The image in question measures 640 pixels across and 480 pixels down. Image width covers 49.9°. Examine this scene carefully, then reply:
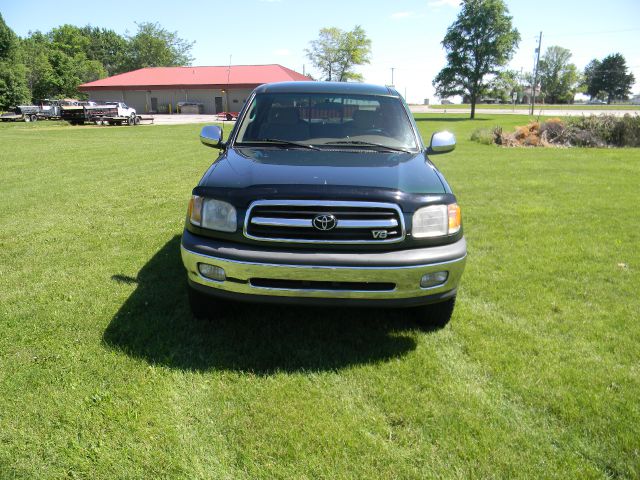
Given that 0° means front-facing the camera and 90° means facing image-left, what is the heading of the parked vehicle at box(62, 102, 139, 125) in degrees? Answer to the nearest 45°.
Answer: approximately 270°

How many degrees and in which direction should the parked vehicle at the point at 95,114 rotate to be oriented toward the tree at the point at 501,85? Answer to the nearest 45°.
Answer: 0° — it already faces it

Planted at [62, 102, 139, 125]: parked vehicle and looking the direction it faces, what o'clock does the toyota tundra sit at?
The toyota tundra is roughly at 3 o'clock from the parked vehicle.

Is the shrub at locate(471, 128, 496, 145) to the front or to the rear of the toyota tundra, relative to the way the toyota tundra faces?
to the rear

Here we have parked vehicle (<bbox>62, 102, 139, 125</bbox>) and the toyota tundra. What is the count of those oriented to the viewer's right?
1

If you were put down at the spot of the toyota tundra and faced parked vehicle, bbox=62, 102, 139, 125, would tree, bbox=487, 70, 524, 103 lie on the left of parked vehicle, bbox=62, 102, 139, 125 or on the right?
right

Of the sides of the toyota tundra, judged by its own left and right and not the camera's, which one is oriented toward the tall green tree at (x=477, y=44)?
back

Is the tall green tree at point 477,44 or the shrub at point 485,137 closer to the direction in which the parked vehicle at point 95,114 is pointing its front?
the tall green tree

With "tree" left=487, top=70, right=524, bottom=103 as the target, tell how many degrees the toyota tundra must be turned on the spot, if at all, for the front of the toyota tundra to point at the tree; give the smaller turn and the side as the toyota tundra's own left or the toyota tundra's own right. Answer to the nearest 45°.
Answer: approximately 180°

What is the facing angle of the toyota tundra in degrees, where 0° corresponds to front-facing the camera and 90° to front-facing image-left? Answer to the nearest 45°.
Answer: approximately 0°
